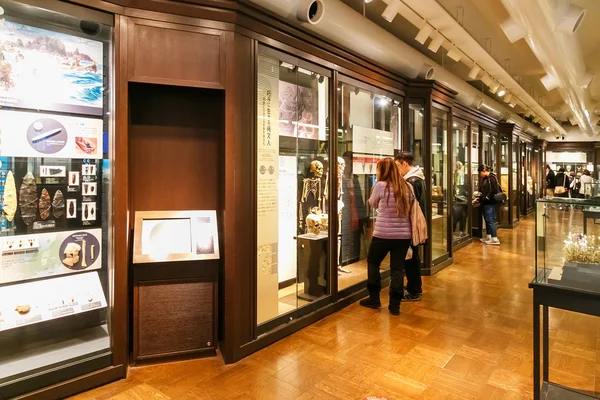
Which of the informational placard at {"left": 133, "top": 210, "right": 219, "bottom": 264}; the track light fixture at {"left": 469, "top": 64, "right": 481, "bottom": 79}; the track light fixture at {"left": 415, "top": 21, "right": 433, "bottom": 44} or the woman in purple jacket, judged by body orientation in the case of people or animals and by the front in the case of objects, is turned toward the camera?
the informational placard

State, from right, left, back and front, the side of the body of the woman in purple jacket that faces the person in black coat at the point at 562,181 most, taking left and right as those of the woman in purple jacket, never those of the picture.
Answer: right

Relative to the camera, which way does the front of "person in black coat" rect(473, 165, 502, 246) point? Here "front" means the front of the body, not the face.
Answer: to the viewer's left

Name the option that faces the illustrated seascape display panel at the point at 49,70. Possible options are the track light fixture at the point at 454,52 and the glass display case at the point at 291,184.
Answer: the track light fixture

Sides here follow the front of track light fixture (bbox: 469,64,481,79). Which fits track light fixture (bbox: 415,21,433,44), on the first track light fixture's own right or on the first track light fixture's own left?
on the first track light fixture's own left

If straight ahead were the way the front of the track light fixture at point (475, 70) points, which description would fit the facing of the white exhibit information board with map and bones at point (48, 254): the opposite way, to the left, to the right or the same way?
the opposite way

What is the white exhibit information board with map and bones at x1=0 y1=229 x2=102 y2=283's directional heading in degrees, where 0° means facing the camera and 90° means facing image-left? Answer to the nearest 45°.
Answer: approximately 315°

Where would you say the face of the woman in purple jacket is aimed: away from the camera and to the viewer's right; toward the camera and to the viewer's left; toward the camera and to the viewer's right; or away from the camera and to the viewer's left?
away from the camera and to the viewer's left

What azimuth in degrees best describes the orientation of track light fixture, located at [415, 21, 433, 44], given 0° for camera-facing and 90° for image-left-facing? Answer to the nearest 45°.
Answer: approximately 90°

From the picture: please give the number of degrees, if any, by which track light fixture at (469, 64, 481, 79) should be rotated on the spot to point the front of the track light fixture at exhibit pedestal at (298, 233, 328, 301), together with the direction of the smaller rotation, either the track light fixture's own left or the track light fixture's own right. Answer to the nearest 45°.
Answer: approximately 45° to the track light fixture's own left

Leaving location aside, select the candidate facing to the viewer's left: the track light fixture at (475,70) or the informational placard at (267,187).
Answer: the track light fixture

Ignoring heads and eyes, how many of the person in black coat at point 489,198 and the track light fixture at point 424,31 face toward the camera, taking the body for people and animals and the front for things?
0
